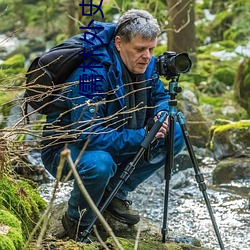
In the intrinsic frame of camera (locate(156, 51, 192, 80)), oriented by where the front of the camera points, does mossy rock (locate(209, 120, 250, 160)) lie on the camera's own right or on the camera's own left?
on the camera's own left

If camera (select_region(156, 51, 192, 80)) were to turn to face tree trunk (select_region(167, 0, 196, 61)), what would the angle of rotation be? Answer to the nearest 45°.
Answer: approximately 135° to its left

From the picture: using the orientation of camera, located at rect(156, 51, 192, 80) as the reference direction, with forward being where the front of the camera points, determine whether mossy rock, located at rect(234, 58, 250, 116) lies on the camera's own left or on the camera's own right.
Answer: on the camera's own left

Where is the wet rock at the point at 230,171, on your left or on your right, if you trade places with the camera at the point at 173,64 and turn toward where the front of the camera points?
on your left

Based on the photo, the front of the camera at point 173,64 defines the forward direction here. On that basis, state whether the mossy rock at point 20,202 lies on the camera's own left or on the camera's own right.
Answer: on the camera's own right

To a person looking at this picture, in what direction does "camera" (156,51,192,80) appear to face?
facing the viewer and to the right of the viewer
